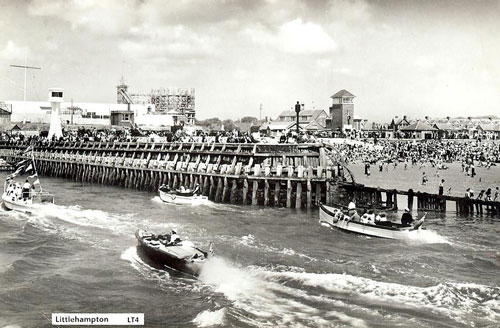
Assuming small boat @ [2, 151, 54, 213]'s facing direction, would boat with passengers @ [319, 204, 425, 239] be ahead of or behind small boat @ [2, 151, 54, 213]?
behind

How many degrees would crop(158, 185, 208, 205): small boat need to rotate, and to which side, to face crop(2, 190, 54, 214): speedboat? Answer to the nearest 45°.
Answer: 0° — it already faces it

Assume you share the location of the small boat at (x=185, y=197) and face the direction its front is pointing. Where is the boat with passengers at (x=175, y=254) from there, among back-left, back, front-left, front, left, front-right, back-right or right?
left

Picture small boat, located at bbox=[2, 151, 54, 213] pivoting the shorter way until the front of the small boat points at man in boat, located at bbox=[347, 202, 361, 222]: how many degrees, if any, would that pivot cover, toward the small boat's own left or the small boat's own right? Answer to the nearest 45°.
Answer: approximately 180°

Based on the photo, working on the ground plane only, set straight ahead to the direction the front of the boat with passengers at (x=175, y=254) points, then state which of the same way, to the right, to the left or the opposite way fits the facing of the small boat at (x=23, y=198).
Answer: the same way

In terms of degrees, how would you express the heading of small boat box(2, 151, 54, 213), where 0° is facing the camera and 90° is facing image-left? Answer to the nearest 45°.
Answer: approximately 135°

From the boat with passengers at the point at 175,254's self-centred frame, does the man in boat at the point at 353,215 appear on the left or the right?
on its right

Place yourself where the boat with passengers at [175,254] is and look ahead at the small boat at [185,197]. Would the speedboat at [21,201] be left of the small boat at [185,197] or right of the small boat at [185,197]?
left

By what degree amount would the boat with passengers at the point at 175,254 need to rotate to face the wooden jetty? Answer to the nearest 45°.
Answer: approximately 90° to its right

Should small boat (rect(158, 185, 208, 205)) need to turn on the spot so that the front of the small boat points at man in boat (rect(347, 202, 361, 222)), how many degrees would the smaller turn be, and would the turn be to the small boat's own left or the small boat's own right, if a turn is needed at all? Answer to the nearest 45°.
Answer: approximately 135° to the small boat's own left

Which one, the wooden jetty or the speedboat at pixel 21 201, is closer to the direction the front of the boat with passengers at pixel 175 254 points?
the speedboat

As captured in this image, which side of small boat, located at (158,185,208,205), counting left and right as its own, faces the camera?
left

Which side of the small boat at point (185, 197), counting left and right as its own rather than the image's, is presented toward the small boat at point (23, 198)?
front

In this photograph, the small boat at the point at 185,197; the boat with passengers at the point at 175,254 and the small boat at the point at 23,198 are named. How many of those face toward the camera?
0
